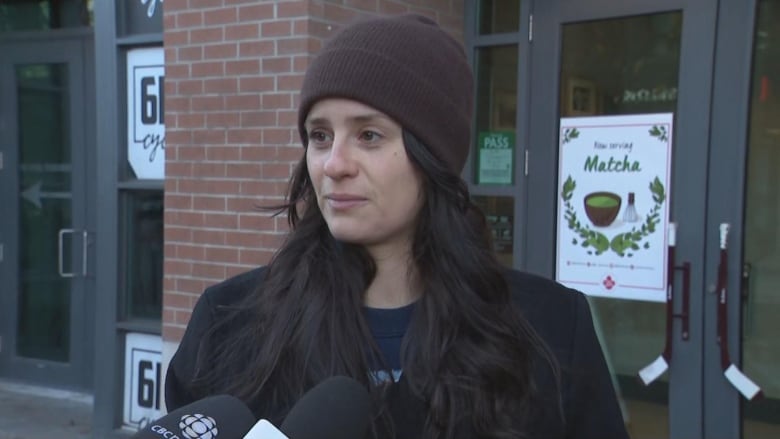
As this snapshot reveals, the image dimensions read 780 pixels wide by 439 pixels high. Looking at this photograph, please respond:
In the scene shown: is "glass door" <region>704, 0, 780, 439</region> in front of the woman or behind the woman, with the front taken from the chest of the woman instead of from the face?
behind

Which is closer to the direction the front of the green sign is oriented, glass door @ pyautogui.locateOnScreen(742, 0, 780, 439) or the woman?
the woman

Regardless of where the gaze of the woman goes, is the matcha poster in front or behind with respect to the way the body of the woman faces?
behind

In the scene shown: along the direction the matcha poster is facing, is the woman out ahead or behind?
ahead

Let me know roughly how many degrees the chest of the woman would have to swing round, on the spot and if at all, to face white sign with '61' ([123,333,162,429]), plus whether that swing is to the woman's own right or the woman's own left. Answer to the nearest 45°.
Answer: approximately 135° to the woman's own right

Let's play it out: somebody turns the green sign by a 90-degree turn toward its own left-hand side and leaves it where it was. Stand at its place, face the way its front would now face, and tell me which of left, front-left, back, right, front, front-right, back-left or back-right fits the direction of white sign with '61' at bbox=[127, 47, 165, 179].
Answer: back

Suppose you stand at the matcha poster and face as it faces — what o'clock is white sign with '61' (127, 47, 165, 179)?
The white sign with '61' is roughly at 3 o'clock from the matcha poster.

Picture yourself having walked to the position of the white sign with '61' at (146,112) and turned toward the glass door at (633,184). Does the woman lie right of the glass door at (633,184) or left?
right

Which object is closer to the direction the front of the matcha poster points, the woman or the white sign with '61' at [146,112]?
the woman

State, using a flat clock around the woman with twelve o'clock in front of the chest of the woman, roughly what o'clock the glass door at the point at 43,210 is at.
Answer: The glass door is roughly at 5 o'clock from the woman.

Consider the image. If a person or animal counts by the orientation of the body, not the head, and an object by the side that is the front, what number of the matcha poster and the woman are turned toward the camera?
2

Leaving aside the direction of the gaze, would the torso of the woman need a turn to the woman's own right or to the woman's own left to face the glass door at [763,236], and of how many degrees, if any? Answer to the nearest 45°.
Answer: approximately 135° to the woman's own left

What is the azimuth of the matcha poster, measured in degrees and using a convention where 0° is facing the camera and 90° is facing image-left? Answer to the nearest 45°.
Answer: approximately 0°

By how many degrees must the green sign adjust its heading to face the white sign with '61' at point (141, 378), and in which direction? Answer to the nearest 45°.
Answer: approximately 90° to its right
